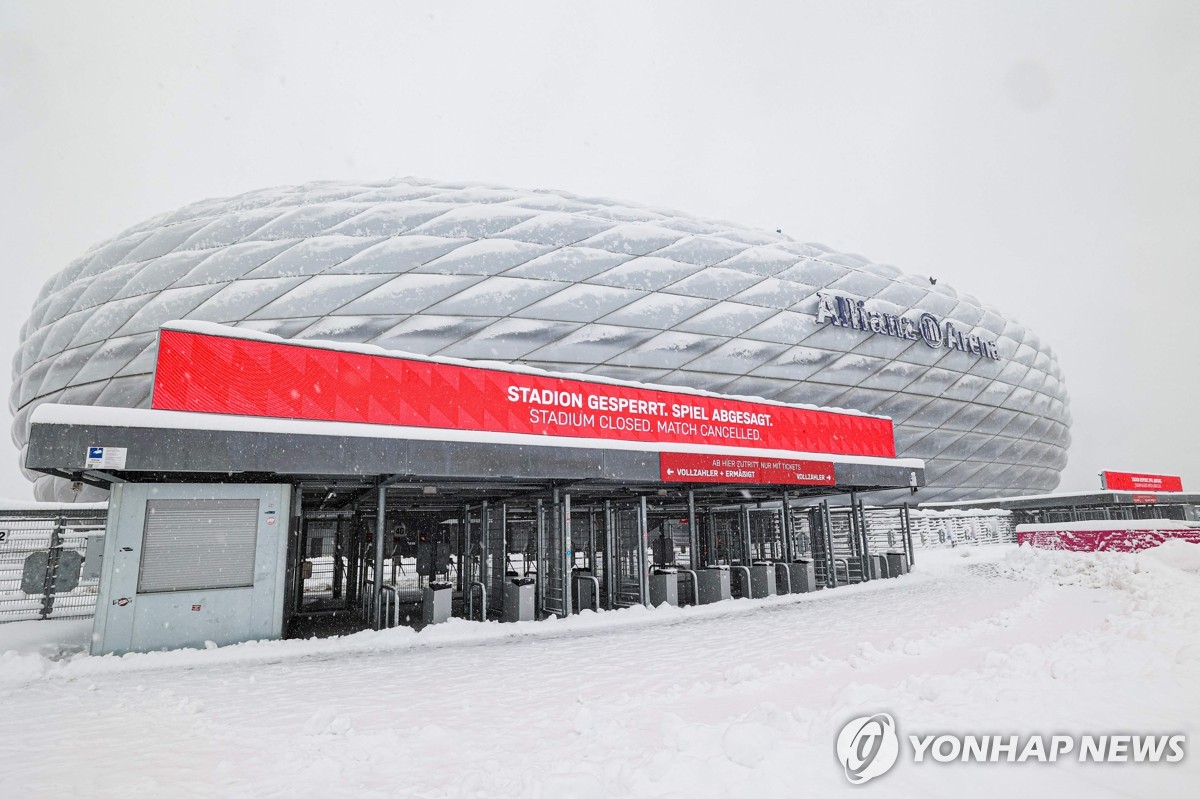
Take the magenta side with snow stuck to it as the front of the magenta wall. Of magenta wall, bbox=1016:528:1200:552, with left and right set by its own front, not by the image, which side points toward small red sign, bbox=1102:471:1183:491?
back

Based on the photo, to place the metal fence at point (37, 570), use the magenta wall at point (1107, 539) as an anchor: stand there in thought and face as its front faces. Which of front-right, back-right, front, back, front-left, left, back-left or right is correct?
front-right

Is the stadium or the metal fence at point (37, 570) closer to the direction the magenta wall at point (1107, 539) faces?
the metal fence

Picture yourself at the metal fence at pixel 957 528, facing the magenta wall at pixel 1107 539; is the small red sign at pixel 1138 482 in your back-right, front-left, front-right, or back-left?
front-left

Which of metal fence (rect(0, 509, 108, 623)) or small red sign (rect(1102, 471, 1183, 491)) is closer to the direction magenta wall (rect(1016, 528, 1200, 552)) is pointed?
the metal fence

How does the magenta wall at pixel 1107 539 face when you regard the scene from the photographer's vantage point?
facing the viewer

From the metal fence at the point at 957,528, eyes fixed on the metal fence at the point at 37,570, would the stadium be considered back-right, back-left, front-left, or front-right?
back-right
